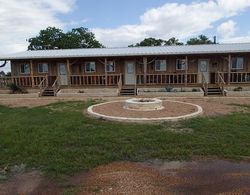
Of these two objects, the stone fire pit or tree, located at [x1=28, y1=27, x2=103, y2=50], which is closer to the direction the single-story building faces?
the stone fire pit

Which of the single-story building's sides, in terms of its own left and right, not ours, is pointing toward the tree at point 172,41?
back

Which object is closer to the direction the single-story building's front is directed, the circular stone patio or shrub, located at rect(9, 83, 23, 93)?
the circular stone patio

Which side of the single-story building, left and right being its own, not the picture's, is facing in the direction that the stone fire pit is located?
front

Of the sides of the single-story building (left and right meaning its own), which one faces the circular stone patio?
front

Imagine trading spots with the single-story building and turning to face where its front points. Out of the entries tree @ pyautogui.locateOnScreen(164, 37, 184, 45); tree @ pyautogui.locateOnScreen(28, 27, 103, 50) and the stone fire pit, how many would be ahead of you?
1

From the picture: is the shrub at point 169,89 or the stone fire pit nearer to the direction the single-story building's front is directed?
the stone fire pit

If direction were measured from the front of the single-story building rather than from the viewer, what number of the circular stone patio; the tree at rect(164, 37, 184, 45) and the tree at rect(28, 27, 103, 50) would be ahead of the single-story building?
1

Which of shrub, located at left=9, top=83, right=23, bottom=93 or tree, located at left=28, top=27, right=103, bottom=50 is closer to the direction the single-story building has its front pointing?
the shrub

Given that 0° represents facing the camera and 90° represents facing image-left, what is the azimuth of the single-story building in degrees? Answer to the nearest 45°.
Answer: approximately 0°

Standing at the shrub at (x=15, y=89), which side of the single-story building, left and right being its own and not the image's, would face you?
right

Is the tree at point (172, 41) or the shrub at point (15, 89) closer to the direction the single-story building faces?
the shrub
